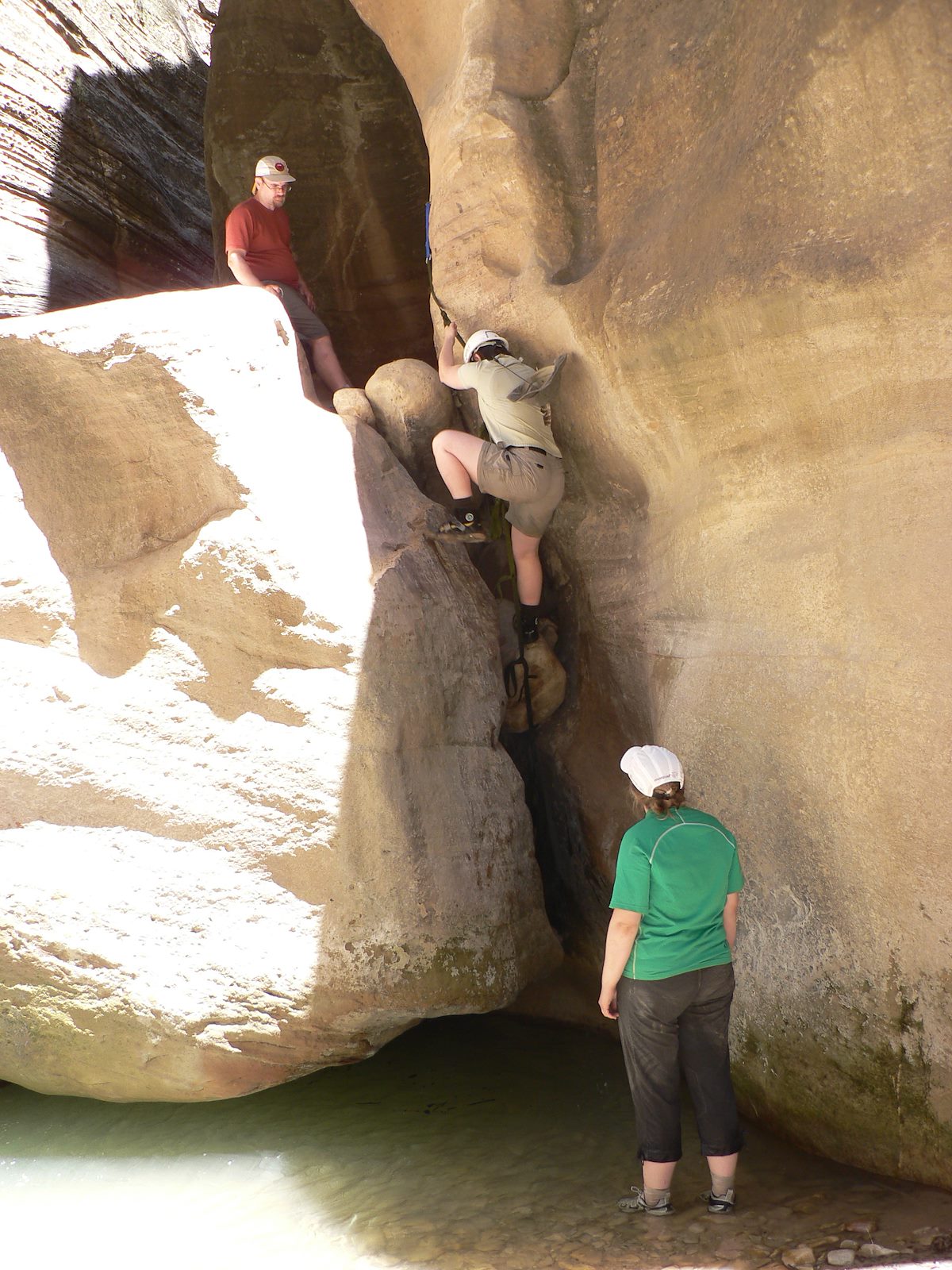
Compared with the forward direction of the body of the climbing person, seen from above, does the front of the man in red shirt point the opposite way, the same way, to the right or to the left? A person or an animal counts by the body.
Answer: the opposite way

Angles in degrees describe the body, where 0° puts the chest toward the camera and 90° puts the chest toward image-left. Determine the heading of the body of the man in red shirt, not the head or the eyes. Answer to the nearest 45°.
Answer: approximately 315°

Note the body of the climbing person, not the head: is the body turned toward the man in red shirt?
yes

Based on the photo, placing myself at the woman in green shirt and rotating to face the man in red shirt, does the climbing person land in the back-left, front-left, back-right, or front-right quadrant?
front-right

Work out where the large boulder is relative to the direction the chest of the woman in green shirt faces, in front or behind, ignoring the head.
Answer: in front

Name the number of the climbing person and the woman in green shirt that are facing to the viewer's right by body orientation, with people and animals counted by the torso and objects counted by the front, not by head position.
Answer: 0

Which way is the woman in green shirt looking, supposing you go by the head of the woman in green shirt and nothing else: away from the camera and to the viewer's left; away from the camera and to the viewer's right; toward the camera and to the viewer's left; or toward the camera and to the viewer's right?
away from the camera and to the viewer's left

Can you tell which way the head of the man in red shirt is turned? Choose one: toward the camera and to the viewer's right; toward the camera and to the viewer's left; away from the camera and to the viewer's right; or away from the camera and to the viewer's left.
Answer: toward the camera and to the viewer's right

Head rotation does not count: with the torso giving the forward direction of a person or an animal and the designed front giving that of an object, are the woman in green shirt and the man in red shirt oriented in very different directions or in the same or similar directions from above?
very different directions

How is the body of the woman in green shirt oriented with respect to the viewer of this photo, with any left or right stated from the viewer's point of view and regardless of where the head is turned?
facing away from the viewer and to the left of the viewer

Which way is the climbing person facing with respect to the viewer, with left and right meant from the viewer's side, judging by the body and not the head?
facing away from the viewer and to the left of the viewer
